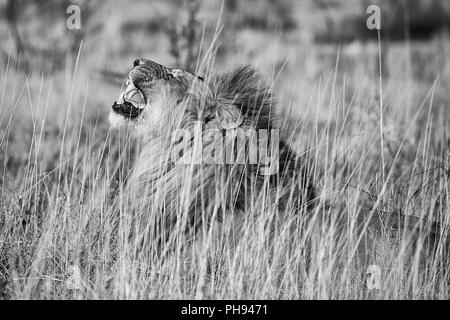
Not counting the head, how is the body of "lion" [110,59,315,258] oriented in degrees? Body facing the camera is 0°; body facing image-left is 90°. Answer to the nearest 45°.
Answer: approximately 90°
